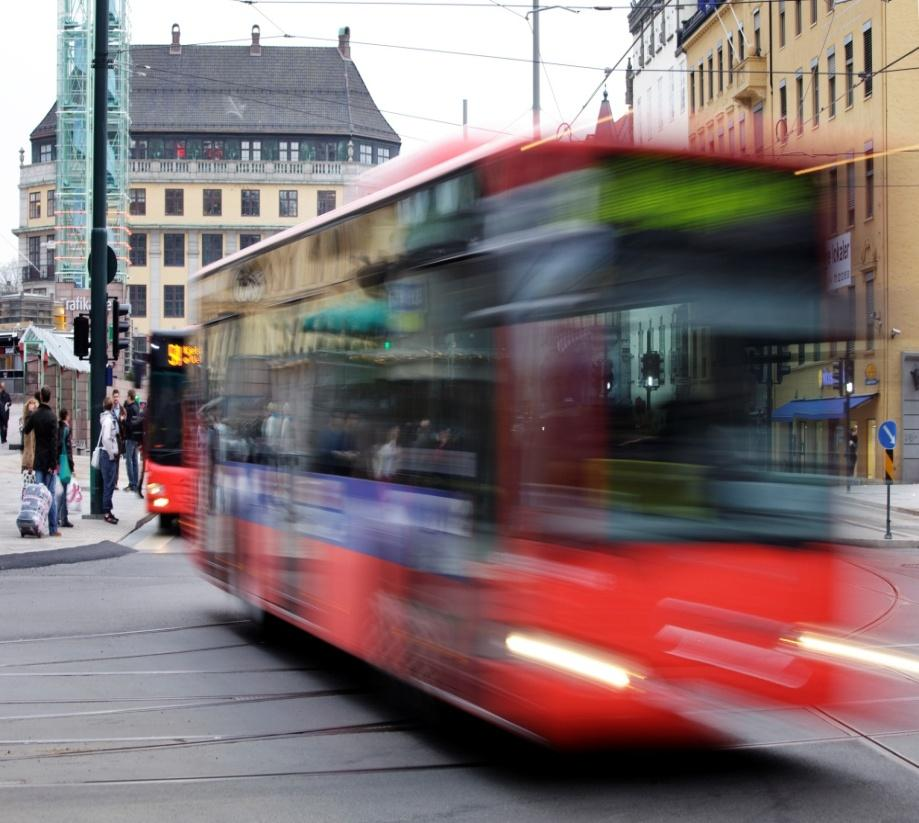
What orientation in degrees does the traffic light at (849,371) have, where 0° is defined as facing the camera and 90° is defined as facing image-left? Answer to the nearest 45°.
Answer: approximately 0°

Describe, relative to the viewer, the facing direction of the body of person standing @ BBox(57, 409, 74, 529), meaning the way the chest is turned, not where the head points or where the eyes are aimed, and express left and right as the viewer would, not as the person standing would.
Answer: facing to the right of the viewer

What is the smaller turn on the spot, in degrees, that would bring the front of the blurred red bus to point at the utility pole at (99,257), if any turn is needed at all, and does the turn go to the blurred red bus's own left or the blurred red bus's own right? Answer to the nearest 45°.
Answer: approximately 180°

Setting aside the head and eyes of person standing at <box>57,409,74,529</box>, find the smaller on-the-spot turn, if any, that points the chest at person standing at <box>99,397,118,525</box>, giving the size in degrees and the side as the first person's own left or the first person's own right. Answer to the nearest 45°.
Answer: approximately 45° to the first person's own left
